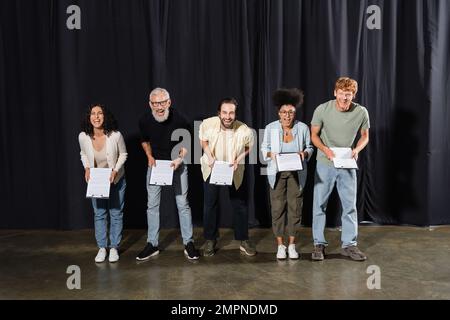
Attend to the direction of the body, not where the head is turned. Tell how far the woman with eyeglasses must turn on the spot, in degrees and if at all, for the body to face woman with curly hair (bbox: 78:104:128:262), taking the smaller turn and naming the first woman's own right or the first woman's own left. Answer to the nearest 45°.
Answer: approximately 90° to the first woman's own right

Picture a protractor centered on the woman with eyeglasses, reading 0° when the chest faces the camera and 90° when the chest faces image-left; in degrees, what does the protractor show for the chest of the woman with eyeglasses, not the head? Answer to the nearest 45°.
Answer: approximately 0°
